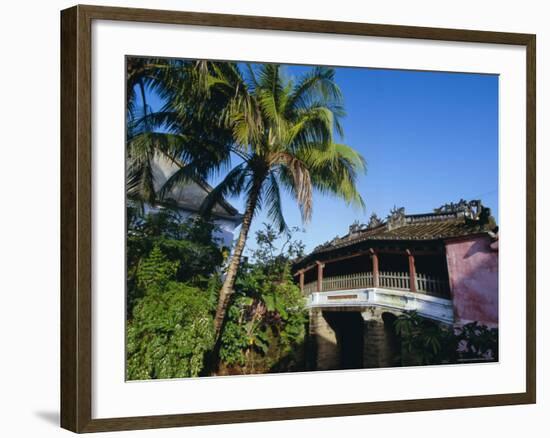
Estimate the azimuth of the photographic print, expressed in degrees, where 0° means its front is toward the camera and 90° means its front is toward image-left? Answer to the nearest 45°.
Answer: approximately 315°

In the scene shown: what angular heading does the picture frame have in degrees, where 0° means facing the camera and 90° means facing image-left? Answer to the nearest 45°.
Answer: approximately 315°
